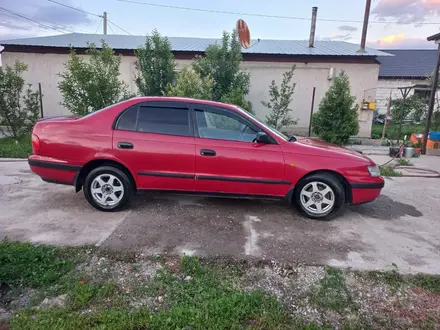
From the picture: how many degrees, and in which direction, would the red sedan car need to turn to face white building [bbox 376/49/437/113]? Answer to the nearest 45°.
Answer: approximately 45° to its left

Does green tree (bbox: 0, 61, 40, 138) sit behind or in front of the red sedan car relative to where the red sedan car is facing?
behind

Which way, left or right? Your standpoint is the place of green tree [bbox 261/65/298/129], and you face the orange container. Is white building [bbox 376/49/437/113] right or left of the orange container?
left

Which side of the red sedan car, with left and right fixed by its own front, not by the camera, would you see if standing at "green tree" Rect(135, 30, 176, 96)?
left

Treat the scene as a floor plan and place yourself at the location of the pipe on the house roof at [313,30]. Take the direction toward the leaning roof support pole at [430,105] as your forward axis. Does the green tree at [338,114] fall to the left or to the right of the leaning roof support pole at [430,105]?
right

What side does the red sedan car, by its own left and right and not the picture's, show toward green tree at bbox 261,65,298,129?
left

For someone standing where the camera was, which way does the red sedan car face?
facing to the right of the viewer

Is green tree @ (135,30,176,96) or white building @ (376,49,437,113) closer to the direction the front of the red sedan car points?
the white building

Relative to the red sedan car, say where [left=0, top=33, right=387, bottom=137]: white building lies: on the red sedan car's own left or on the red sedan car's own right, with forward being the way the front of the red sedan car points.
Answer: on the red sedan car's own left

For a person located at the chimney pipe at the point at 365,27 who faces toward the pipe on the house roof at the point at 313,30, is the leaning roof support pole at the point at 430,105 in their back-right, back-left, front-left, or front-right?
back-left

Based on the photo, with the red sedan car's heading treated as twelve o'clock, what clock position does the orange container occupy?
The orange container is roughly at 11 o'clock from the red sedan car.

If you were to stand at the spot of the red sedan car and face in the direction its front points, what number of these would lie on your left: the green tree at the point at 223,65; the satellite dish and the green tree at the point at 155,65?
3

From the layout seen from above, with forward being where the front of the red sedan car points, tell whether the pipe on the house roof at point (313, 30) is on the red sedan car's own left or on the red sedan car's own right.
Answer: on the red sedan car's own left

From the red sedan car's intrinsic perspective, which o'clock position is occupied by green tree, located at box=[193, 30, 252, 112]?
The green tree is roughly at 9 o'clock from the red sedan car.
